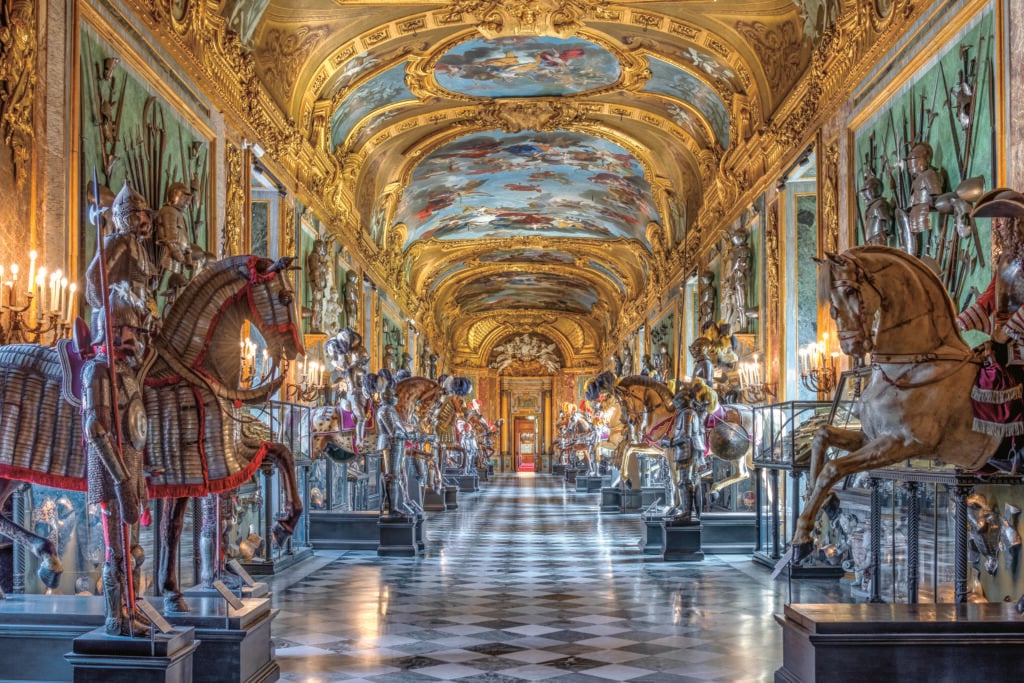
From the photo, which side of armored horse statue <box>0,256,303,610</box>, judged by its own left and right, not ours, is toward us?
right

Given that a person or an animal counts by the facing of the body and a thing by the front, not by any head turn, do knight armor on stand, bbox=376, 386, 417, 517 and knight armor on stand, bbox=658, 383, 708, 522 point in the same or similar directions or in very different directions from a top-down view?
very different directions

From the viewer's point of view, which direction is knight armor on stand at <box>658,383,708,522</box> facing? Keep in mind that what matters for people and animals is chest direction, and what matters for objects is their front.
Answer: to the viewer's left

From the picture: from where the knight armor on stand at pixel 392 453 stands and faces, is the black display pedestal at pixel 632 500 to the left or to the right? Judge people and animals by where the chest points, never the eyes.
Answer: on its left

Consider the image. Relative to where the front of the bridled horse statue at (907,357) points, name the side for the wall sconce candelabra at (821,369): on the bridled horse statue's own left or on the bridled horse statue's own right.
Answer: on the bridled horse statue's own right

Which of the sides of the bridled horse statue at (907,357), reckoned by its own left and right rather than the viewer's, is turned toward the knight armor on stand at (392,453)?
right

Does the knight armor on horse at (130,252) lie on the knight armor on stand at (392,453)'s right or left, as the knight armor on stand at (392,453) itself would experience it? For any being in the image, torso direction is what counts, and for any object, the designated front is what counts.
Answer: on its right

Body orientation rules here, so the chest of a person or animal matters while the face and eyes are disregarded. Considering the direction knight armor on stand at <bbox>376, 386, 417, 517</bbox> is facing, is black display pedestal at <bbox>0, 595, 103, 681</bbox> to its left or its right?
on its right
